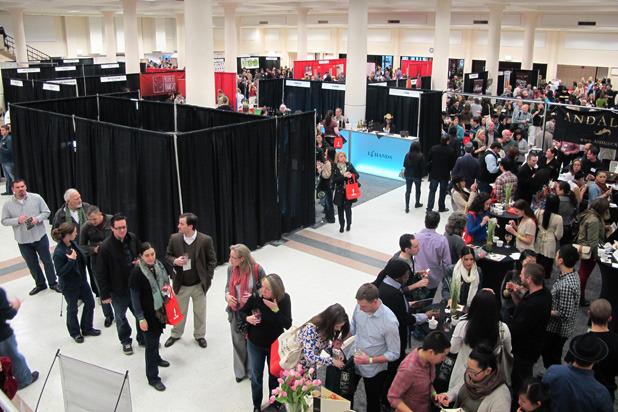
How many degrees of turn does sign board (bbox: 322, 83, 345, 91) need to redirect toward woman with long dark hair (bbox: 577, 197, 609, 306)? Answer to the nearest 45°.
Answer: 0° — it already faces them

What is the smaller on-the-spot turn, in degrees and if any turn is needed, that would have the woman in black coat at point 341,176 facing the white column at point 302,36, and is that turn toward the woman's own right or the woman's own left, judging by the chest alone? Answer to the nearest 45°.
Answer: approximately 180°

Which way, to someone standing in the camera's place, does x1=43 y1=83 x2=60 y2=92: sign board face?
facing the viewer

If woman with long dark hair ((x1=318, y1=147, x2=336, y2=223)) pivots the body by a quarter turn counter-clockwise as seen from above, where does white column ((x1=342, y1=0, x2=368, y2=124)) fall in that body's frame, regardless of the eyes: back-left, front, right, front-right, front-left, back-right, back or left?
back

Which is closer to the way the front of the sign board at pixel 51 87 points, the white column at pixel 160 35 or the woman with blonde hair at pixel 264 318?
the woman with blonde hair

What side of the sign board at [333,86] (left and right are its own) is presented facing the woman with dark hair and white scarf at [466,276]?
front

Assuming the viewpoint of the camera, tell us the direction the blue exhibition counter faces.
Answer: facing the viewer and to the left of the viewer

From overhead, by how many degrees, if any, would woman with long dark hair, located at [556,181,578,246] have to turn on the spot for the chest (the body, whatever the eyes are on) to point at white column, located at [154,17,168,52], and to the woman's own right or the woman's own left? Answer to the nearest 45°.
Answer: approximately 45° to the woman's own right

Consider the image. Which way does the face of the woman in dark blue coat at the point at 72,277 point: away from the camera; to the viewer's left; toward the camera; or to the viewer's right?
to the viewer's right

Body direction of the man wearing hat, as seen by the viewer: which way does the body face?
away from the camera

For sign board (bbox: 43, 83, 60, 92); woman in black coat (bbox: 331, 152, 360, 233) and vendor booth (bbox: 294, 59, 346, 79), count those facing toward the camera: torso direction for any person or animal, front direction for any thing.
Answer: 3

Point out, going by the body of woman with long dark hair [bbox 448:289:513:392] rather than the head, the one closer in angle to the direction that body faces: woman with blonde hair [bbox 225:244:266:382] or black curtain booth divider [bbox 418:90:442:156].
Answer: the black curtain booth divider

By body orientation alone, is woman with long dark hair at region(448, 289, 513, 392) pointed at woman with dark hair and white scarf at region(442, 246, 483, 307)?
yes

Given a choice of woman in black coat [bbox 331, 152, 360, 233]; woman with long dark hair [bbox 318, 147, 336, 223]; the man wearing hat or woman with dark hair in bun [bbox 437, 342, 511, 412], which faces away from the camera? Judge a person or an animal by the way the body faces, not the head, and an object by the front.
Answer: the man wearing hat

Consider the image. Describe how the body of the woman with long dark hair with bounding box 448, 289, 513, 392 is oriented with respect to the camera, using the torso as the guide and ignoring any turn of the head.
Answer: away from the camera

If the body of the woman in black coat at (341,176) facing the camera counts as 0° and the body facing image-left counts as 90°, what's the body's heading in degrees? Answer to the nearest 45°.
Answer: approximately 0°
